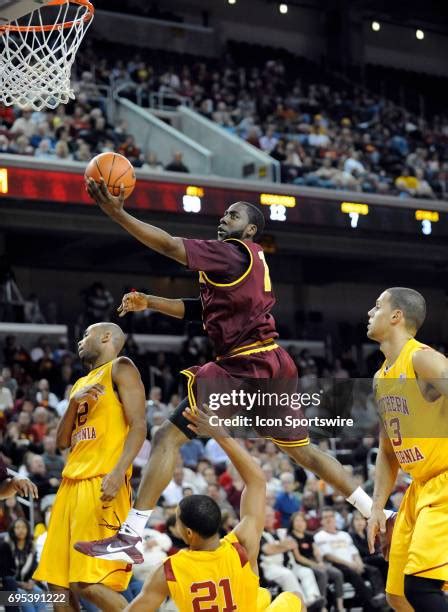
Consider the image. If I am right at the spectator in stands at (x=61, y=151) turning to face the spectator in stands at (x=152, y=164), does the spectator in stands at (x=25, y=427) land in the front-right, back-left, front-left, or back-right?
back-right

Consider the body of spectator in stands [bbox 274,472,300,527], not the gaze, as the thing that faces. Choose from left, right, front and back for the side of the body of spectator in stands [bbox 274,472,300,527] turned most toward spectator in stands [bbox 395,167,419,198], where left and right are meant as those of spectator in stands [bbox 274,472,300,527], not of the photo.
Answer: back

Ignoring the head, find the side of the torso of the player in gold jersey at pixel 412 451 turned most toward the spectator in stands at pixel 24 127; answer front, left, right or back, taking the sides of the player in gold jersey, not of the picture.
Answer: right

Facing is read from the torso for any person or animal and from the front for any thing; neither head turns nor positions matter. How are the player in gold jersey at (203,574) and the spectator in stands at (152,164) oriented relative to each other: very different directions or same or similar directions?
very different directions

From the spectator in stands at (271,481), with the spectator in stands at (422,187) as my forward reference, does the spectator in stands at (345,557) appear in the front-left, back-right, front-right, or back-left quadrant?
back-right

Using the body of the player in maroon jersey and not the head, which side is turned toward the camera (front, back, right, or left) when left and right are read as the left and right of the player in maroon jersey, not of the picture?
left

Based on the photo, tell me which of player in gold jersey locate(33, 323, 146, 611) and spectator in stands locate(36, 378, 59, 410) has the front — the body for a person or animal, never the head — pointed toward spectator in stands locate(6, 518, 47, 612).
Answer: spectator in stands locate(36, 378, 59, 410)

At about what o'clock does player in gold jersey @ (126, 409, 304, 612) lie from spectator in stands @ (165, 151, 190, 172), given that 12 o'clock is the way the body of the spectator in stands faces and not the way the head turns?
The player in gold jersey is roughly at 12 o'clock from the spectator in stands.

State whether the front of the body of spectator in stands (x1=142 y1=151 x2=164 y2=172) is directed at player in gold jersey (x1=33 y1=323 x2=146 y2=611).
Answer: yes

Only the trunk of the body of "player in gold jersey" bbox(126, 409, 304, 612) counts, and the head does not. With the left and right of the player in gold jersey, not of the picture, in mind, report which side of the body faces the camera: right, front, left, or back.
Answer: back
